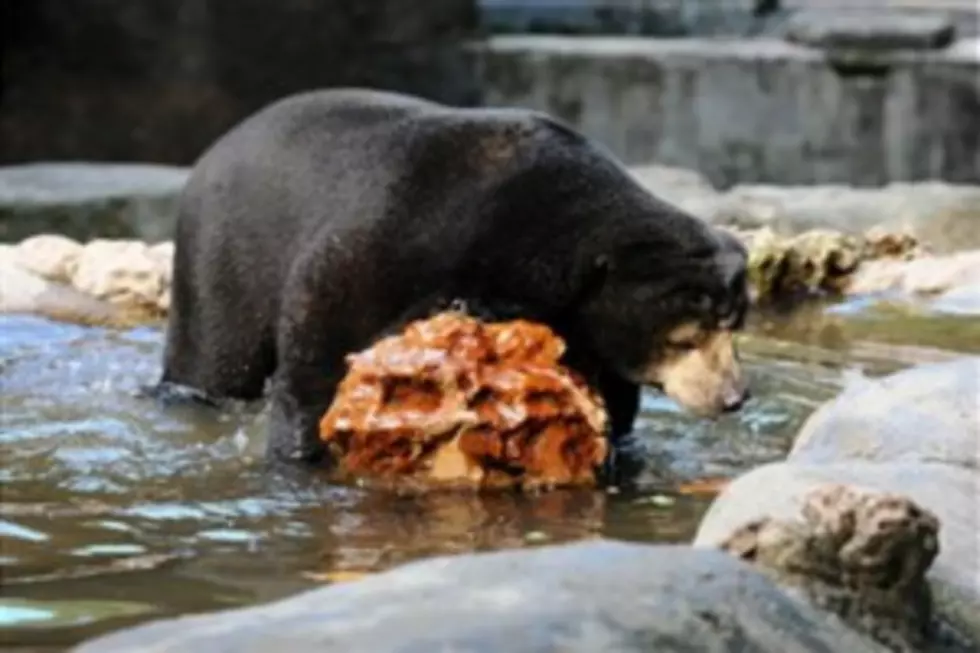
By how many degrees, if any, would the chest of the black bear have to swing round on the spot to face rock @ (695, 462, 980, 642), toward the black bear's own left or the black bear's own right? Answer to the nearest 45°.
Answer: approximately 90° to the black bear's own right

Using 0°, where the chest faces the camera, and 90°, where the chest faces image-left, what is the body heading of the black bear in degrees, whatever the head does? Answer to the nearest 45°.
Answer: approximately 270°

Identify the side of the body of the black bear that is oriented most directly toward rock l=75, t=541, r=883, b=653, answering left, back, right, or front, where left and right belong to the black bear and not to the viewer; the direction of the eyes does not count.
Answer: right

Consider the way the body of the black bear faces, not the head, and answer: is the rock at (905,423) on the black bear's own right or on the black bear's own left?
on the black bear's own right

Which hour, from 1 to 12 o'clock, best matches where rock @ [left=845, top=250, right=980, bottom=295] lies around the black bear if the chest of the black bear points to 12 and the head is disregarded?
The rock is roughly at 10 o'clock from the black bear.

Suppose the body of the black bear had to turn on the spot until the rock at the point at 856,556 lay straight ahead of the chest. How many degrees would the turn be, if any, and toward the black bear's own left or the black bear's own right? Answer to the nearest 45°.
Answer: approximately 90° to the black bear's own right
